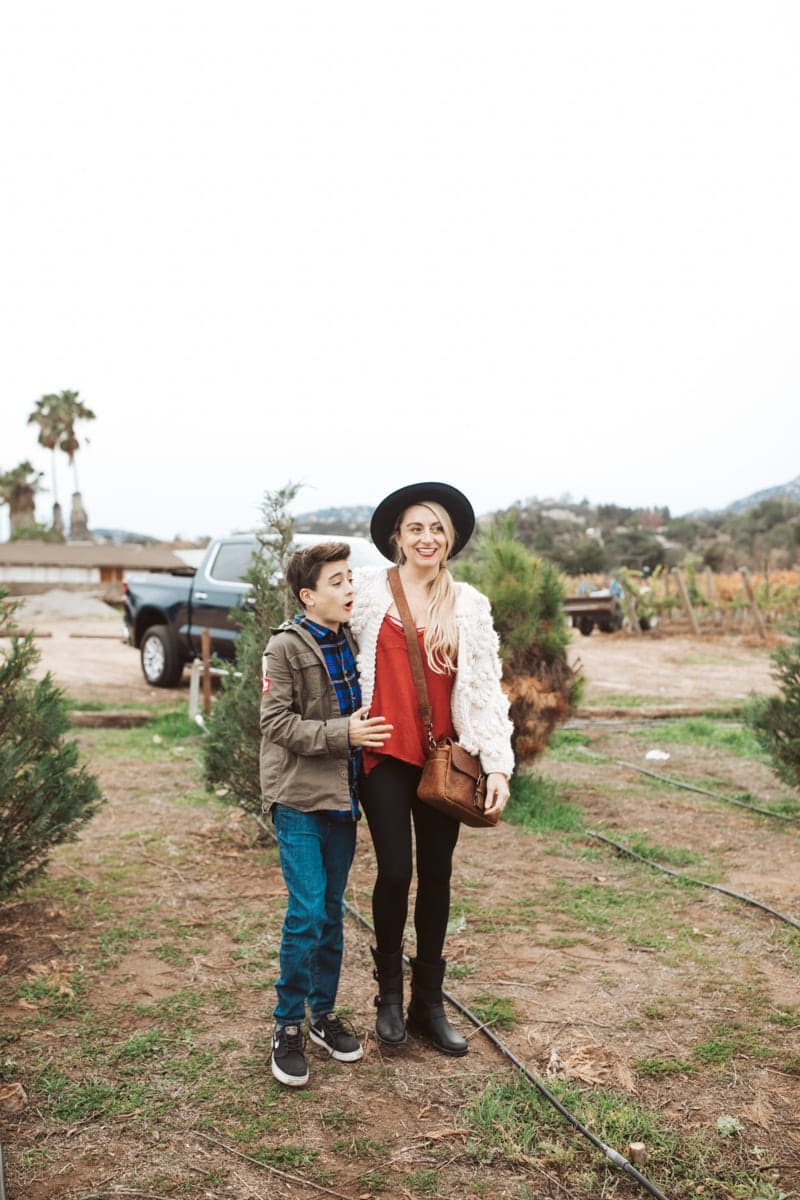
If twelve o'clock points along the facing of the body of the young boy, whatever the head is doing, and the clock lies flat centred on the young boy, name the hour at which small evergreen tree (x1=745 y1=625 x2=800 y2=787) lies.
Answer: The small evergreen tree is roughly at 9 o'clock from the young boy.

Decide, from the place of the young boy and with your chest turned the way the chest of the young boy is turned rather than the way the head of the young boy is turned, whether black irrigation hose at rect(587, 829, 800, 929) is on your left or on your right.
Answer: on your left

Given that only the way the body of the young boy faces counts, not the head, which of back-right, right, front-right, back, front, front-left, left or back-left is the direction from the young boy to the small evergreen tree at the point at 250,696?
back-left

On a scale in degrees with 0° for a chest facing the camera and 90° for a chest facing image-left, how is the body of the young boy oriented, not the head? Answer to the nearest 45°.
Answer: approximately 315°

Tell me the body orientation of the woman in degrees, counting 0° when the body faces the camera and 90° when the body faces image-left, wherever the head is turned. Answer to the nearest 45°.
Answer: approximately 0°

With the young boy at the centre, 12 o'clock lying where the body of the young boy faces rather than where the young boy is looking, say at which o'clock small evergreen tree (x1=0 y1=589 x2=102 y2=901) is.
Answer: The small evergreen tree is roughly at 6 o'clock from the young boy.

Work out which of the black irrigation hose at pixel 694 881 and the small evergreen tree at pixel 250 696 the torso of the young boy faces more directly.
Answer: the black irrigation hose

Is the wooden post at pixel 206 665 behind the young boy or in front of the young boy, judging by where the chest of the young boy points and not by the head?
behind

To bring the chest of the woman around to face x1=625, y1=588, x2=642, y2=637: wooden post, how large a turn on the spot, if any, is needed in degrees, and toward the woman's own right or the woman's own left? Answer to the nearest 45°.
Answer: approximately 180°

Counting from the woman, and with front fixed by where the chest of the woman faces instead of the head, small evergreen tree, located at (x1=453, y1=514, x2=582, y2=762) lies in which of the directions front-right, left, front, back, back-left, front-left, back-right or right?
back

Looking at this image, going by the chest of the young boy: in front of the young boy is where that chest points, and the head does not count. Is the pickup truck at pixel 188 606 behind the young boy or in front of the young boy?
behind

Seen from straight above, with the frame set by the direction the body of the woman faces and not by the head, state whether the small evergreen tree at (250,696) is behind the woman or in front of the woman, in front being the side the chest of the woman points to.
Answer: behind
